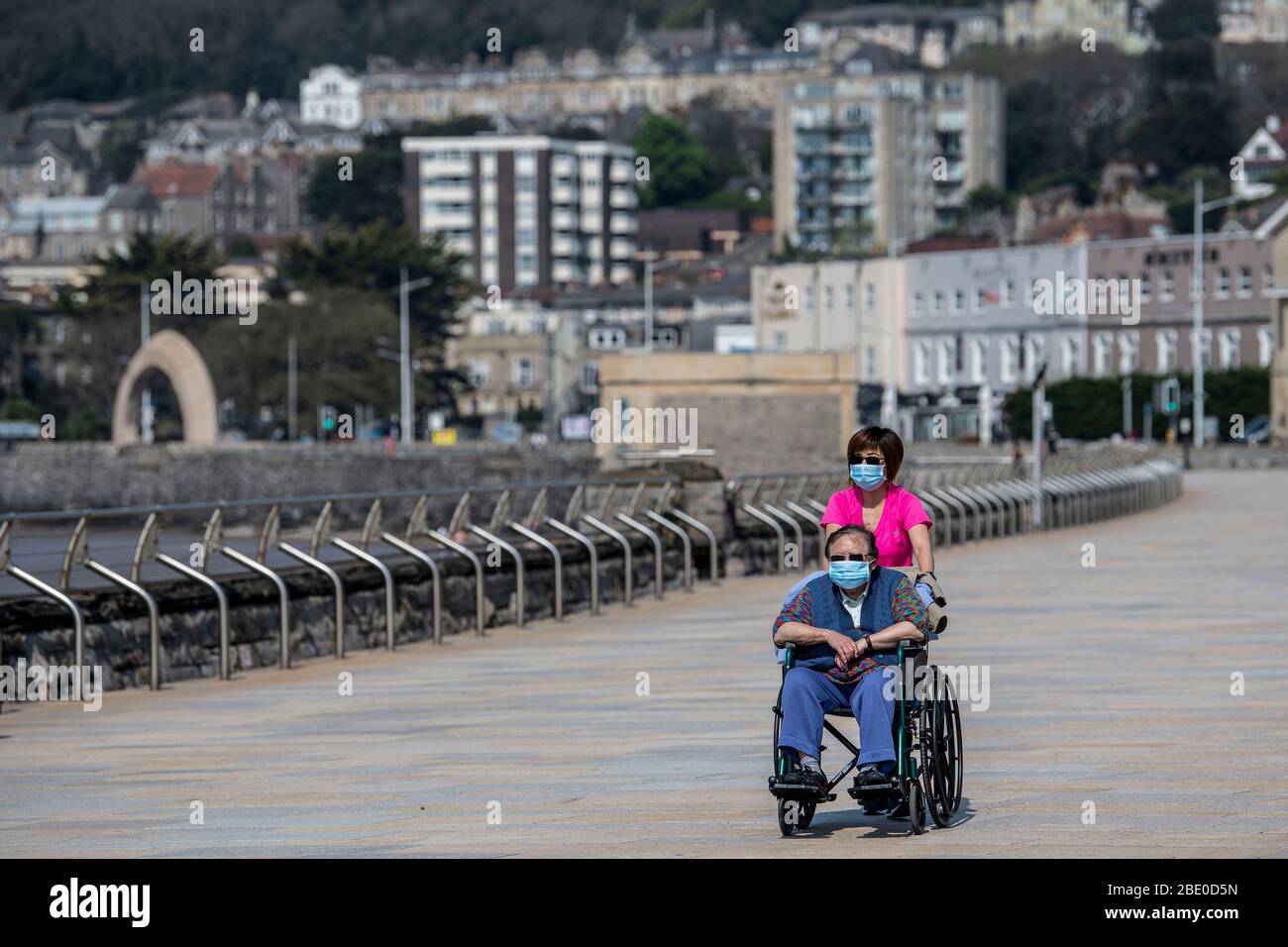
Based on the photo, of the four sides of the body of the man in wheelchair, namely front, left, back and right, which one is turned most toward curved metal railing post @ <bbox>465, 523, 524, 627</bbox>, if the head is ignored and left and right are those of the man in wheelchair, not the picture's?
back

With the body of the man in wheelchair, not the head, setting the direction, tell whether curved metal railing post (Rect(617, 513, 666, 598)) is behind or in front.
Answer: behind

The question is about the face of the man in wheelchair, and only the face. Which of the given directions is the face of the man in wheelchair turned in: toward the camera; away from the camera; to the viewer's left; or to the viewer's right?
toward the camera

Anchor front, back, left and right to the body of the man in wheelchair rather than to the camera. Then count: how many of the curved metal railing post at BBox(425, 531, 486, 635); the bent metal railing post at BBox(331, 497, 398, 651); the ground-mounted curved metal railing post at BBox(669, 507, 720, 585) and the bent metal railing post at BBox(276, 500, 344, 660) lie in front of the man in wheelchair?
0

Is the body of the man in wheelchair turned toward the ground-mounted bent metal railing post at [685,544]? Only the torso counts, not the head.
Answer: no

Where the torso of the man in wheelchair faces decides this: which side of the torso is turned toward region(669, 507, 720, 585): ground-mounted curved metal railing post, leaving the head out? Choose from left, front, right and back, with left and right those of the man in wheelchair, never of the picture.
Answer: back

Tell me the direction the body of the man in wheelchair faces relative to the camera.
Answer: toward the camera

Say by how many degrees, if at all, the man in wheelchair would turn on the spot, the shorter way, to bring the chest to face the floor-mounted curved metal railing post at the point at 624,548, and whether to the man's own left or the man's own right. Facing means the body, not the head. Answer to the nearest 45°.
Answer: approximately 180°

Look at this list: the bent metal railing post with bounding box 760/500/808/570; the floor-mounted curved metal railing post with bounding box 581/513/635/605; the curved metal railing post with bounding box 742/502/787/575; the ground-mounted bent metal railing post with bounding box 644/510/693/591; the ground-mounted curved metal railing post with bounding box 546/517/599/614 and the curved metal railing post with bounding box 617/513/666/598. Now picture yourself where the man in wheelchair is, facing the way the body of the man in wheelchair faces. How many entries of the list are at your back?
6

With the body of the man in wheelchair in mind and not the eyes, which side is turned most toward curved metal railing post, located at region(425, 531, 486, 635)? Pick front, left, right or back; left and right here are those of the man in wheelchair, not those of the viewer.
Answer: back

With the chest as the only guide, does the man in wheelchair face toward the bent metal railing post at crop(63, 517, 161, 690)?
no

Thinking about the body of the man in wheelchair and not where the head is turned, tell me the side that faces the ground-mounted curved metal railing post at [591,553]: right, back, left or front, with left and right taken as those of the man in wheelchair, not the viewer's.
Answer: back
